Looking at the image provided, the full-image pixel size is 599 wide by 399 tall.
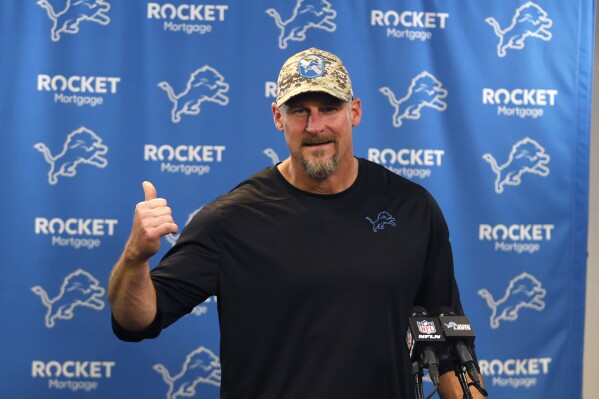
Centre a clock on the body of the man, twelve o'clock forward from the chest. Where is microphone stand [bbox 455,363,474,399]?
The microphone stand is roughly at 11 o'clock from the man.

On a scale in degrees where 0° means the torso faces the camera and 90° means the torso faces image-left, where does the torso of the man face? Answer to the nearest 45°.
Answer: approximately 0°
